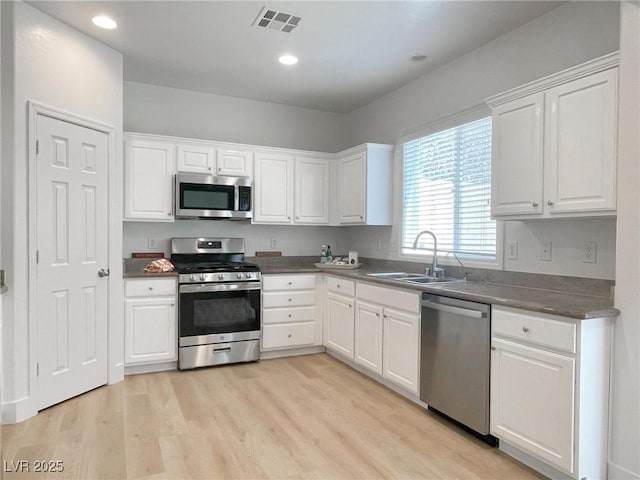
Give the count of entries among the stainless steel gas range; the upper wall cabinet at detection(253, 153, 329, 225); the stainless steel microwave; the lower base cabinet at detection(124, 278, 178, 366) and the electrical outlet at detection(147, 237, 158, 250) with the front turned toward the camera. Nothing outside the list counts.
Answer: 5

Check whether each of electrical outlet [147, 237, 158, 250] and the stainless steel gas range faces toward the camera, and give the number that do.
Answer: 2

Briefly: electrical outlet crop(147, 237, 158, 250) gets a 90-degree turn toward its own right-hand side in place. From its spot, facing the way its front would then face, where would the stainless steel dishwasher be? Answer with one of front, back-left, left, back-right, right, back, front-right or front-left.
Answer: back-left

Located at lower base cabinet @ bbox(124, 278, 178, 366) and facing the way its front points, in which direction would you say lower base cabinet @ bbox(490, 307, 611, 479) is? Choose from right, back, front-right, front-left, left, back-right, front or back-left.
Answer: front-left

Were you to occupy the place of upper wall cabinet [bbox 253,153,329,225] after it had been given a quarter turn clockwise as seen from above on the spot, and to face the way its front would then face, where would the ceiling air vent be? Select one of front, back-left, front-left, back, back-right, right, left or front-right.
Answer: left

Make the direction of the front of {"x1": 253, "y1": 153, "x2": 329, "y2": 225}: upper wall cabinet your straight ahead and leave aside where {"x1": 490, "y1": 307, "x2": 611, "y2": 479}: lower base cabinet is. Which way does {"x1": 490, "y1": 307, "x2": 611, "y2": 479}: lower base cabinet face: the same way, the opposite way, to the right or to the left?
to the right

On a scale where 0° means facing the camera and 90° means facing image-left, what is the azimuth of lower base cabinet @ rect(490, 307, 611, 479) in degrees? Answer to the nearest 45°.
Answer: approximately 45°

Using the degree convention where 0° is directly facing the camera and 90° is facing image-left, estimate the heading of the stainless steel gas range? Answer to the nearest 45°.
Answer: approximately 0°

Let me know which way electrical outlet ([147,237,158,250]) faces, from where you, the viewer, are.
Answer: facing the viewer

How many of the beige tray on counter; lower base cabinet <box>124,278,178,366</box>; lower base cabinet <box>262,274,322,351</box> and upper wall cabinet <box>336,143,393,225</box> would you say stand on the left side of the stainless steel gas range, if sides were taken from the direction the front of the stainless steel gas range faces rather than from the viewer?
3

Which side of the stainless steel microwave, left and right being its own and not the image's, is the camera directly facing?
front

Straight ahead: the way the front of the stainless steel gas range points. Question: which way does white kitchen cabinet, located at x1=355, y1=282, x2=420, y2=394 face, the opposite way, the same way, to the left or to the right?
to the right

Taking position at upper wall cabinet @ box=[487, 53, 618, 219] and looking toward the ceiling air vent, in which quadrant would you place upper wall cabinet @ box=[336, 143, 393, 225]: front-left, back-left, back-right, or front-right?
front-right

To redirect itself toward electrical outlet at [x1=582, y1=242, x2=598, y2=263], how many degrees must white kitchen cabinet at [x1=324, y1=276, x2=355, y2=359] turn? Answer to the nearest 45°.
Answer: approximately 90° to its left

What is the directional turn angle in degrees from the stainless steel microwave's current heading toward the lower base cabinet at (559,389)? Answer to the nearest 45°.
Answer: approximately 45° to its left
